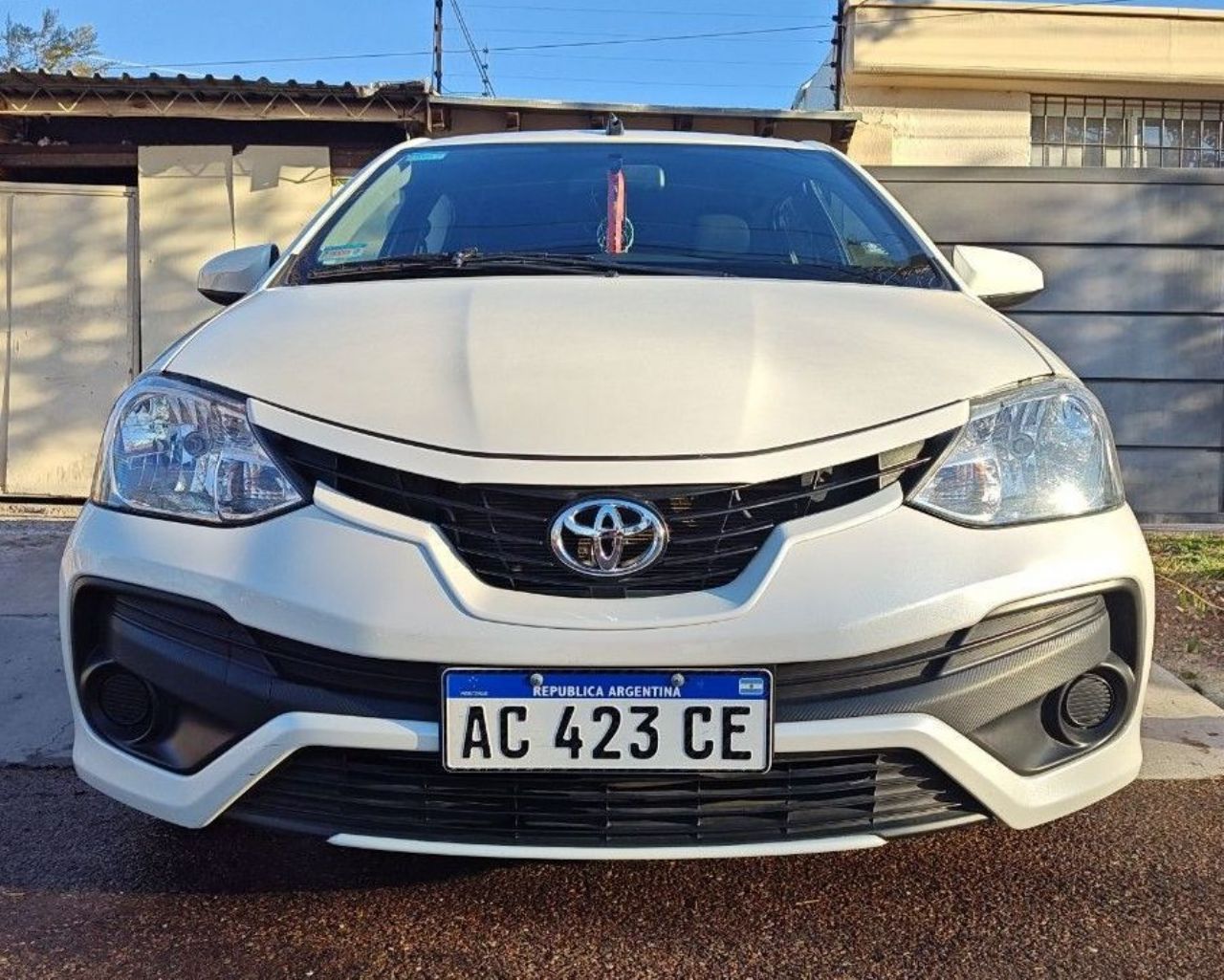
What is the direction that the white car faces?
toward the camera

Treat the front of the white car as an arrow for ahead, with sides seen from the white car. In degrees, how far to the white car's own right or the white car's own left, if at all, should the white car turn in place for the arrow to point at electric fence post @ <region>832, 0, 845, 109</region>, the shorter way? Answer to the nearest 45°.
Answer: approximately 180°

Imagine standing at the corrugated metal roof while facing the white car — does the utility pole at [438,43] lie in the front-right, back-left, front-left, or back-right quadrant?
back-left

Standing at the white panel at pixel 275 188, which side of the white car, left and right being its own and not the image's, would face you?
back

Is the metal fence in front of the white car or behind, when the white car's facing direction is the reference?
behind

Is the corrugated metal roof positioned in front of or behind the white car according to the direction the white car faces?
behind
